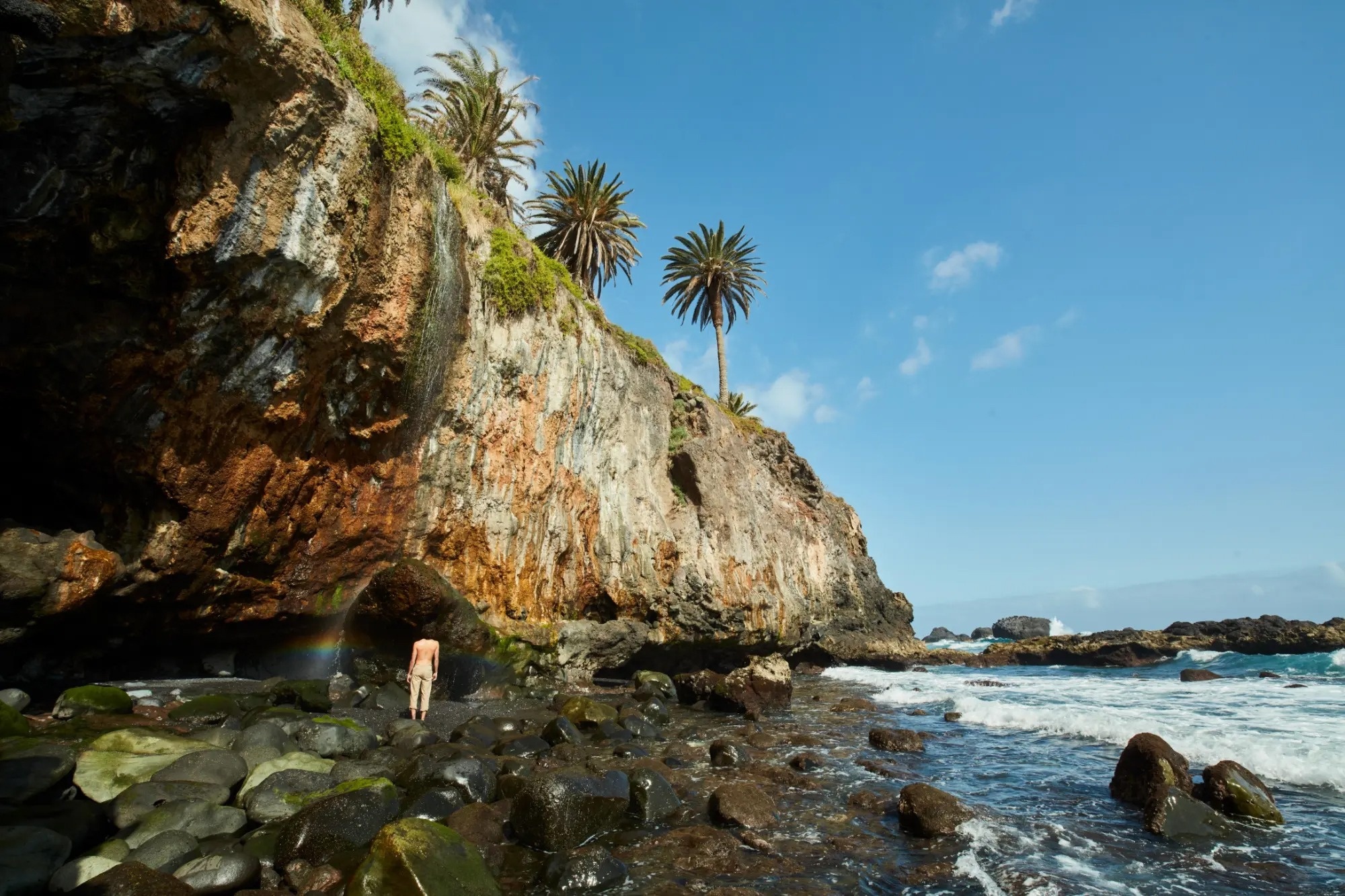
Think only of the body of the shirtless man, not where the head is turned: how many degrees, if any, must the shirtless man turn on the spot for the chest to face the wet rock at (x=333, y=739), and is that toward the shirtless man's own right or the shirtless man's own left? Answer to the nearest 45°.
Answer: approximately 180°

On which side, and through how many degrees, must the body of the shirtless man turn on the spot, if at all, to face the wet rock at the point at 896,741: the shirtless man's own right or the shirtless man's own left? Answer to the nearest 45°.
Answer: approximately 90° to the shirtless man's own right

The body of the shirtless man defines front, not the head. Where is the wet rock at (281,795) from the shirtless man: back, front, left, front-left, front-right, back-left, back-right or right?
back

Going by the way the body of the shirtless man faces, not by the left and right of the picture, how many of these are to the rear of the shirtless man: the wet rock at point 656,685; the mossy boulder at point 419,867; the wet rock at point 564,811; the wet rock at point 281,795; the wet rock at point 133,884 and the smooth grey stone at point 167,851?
5

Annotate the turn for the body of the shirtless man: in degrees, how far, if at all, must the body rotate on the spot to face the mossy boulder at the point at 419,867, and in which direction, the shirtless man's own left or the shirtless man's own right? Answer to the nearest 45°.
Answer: approximately 180°

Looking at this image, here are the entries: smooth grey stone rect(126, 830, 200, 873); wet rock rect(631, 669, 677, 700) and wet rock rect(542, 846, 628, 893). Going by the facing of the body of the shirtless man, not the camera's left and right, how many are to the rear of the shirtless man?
2

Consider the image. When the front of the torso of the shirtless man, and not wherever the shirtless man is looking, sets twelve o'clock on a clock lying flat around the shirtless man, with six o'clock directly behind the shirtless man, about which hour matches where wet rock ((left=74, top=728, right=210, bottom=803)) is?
The wet rock is roughly at 7 o'clock from the shirtless man.

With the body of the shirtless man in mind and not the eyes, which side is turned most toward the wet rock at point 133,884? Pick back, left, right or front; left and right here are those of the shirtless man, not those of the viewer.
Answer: back

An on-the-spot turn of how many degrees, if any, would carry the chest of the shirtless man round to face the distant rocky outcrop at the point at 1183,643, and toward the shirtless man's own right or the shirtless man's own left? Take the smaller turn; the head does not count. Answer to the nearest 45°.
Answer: approximately 90° to the shirtless man's own right

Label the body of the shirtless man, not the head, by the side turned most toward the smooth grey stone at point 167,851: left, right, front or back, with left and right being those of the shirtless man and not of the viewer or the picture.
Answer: back

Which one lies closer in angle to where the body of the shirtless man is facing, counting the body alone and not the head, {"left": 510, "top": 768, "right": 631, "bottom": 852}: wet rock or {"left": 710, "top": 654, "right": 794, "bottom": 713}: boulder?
the boulder

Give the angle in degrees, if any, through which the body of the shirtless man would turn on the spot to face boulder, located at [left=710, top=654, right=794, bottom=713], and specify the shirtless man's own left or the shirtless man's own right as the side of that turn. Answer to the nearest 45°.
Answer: approximately 90° to the shirtless man's own right

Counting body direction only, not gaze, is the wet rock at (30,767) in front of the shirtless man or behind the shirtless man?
behind

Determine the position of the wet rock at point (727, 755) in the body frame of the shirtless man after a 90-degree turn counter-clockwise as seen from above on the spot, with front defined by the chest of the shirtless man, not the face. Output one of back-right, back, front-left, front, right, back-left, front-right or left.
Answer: back-left

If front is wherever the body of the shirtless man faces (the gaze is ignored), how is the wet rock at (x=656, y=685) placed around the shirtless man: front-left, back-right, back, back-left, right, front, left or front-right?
front-right

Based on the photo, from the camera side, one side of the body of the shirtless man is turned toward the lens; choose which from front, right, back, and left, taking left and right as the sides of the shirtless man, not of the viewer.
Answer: back

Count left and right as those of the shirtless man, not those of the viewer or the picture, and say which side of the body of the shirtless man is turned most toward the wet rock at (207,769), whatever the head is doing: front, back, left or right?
back
